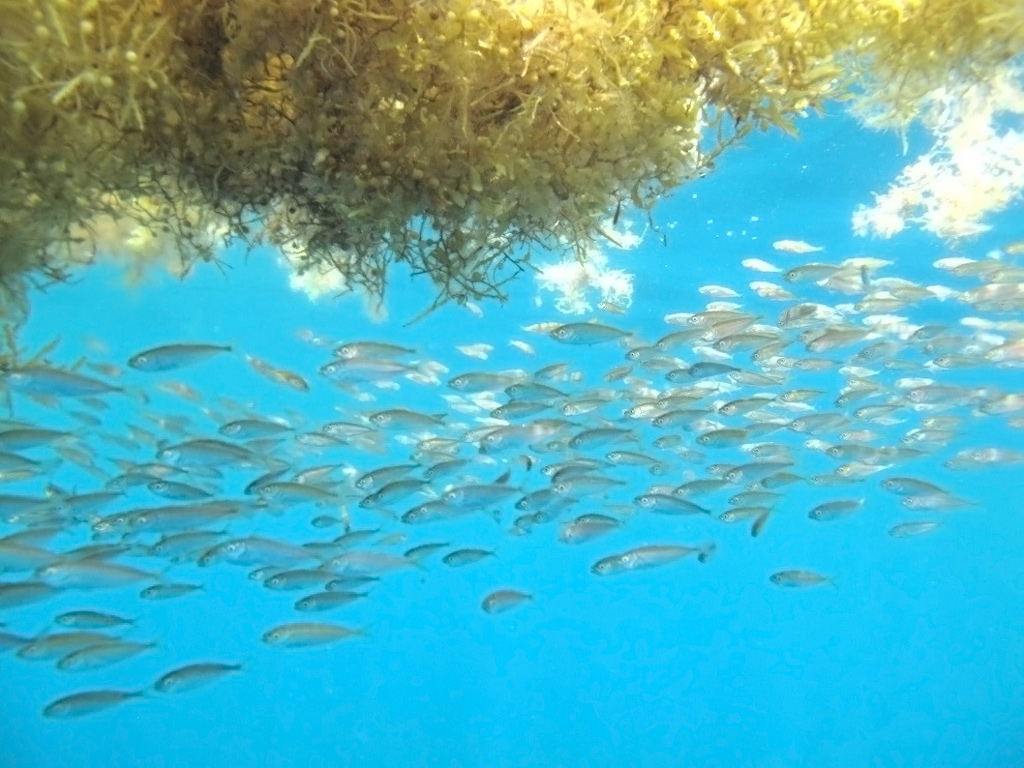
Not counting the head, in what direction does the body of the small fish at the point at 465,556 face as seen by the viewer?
to the viewer's left

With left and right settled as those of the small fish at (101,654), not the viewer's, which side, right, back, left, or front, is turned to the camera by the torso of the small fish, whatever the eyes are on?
left

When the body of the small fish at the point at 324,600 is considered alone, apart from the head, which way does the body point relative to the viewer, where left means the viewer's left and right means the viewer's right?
facing to the left of the viewer

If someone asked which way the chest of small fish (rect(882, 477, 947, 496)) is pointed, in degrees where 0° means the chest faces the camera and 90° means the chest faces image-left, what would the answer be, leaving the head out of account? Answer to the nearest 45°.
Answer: approximately 90°

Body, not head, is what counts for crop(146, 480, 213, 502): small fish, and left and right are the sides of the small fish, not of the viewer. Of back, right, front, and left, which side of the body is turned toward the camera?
left

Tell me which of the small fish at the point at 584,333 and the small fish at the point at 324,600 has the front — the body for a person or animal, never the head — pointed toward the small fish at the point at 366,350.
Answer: the small fish at the point at 584,333

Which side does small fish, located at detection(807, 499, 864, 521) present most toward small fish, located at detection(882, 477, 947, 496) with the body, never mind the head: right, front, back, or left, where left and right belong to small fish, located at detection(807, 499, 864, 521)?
back

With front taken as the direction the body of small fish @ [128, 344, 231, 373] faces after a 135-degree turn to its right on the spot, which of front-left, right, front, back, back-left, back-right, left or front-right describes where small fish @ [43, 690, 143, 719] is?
back-left

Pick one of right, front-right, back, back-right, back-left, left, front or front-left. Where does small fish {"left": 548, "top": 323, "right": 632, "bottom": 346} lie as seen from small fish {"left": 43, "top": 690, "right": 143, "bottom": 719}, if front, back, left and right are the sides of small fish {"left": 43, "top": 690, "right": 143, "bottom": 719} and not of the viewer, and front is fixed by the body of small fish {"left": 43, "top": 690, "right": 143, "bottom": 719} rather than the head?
back-left
